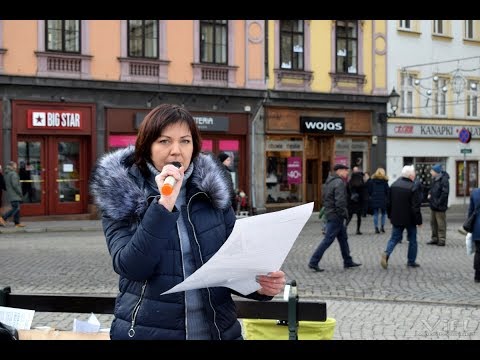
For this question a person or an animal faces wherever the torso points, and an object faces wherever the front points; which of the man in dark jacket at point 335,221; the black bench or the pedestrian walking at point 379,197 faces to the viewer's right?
the man in dark jacket

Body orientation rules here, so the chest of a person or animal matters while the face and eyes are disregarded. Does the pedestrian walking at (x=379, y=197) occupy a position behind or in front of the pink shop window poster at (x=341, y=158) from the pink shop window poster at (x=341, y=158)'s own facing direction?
in front

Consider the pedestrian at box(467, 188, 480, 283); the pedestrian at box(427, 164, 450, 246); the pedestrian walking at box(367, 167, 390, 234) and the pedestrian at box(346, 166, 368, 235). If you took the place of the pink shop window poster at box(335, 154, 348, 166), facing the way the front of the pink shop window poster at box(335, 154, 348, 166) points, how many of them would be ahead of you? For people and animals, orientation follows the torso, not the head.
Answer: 4

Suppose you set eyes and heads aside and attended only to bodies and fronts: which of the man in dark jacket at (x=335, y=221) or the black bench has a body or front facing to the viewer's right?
the man in dark jacket
